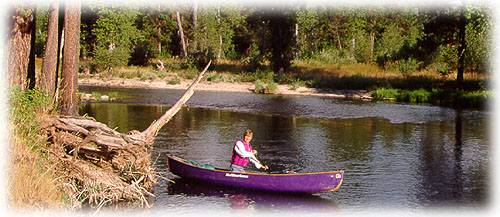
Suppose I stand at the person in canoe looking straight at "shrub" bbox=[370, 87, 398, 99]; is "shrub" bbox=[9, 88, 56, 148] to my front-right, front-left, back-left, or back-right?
back-left

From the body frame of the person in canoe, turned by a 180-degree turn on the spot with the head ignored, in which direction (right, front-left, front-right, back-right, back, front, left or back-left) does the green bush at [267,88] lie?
front-right

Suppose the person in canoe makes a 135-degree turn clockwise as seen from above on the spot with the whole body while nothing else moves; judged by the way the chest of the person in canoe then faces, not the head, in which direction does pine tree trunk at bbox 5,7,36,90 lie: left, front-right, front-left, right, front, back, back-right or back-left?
front

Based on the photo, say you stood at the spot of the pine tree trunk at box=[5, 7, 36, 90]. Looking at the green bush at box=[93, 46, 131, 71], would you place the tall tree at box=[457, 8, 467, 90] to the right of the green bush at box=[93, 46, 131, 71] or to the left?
right

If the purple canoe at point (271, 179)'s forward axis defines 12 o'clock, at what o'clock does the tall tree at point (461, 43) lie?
The tall tree is roughly at 10 o'clock from the purple canoe.

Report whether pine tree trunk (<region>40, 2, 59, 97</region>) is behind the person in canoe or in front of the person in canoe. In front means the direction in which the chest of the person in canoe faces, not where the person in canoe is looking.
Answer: behind

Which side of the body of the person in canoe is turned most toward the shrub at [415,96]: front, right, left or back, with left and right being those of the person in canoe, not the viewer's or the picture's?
left

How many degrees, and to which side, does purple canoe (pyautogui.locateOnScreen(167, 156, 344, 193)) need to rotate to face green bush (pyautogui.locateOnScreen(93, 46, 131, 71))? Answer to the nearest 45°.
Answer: approximately 90° to its left

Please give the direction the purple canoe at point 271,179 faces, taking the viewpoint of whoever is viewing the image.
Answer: facing to the right of the viewer

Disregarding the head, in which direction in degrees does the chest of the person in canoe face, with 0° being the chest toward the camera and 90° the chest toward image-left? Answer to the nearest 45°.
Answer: approximately 315°

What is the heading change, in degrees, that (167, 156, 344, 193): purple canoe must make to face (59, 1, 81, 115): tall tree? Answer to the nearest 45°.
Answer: approximately 135° to its left
